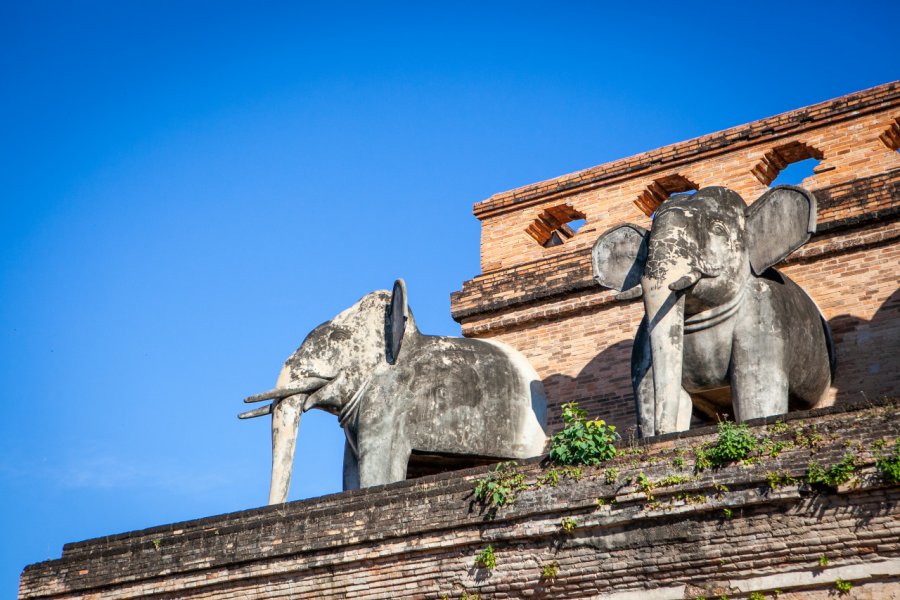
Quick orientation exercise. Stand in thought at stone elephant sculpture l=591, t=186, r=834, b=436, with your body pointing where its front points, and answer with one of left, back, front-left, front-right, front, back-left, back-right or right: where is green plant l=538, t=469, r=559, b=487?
front

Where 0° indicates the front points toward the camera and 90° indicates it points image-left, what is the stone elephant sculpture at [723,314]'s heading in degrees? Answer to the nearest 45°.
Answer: approximately 45°

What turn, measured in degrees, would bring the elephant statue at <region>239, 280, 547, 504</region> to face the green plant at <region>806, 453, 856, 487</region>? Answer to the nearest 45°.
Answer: approximately 135° to its left

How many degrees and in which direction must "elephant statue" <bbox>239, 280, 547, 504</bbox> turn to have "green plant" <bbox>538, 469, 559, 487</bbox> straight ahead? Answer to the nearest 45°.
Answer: approximately 135° to its left

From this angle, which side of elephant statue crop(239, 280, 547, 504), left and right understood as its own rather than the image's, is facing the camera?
left

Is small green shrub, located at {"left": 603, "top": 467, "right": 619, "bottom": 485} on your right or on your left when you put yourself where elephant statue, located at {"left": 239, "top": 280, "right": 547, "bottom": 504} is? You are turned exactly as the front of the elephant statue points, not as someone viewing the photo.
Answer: on your left

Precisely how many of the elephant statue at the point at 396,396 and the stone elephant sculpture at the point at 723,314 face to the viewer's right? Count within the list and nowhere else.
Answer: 0

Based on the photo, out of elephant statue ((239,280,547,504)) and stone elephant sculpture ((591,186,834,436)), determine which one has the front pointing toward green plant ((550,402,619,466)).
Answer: the stone elephant sculpture

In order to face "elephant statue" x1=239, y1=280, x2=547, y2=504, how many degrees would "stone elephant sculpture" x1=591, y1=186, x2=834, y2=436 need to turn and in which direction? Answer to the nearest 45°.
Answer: approximately 45° to its right

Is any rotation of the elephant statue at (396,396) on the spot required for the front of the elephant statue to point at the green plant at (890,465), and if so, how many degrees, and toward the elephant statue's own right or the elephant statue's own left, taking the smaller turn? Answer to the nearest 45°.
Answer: approximately 135° to the elephant statue's own left
